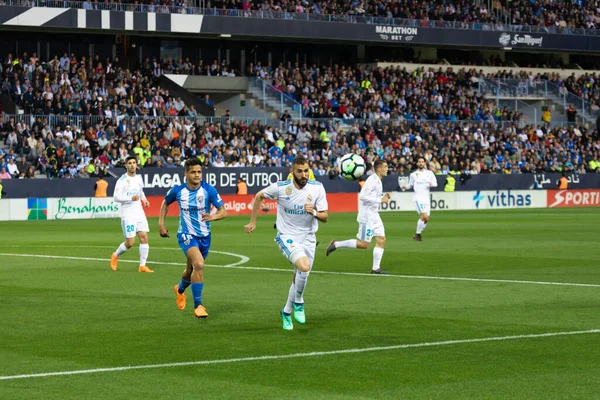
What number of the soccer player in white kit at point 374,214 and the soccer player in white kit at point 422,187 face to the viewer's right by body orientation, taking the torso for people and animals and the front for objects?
1

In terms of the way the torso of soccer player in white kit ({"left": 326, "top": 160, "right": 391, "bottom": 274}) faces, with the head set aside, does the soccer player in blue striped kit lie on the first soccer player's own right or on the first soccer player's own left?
on the first soccer player's own right

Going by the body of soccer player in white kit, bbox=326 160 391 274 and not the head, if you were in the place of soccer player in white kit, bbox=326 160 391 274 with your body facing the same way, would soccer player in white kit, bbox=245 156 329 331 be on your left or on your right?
on your right

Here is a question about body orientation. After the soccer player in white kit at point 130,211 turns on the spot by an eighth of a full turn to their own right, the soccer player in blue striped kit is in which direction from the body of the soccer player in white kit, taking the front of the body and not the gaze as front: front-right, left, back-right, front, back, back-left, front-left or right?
front

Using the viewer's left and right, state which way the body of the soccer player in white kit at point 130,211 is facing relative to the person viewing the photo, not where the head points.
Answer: facing the viewer and to the right of the viewer

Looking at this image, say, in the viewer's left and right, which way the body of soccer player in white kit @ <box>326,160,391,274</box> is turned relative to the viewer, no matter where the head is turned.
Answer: facing to the right of the viewer

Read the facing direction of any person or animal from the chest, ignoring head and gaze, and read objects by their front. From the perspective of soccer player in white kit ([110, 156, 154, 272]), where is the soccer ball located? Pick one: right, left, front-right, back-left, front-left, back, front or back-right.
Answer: front

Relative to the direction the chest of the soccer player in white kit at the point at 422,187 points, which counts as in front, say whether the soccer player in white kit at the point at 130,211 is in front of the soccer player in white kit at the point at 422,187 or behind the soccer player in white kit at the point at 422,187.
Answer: in front

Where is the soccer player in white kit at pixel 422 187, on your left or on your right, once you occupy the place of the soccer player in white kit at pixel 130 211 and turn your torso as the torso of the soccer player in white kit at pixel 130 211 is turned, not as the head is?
on your left

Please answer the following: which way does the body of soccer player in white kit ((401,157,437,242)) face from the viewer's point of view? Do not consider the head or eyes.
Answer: toward the camera

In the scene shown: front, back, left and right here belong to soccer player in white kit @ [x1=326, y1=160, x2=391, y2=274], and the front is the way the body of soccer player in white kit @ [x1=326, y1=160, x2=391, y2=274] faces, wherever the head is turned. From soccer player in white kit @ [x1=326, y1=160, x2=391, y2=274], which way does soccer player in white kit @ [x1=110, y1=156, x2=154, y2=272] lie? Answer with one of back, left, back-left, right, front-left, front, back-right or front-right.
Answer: back

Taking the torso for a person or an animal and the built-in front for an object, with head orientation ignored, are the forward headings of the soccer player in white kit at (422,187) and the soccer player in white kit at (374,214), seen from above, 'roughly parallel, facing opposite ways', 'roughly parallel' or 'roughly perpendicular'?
roughly perpendicular

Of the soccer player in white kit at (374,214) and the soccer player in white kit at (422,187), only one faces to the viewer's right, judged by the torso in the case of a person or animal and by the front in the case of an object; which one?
the soccer player in white kit at (374,214)
